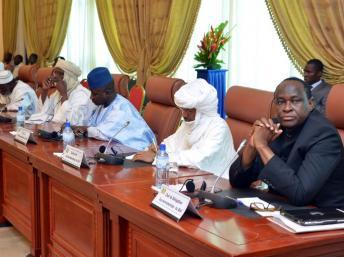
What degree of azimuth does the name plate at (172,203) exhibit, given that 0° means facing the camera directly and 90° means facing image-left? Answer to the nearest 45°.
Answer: approximately 45°

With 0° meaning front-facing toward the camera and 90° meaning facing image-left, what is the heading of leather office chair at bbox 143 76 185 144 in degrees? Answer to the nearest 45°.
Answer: approximately 45°

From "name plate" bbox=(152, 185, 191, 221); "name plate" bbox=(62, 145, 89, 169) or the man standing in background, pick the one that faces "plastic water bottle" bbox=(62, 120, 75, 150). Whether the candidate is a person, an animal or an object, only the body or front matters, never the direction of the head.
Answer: the man standing in background

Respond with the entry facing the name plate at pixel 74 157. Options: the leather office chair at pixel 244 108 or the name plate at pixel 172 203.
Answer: the leather office chair

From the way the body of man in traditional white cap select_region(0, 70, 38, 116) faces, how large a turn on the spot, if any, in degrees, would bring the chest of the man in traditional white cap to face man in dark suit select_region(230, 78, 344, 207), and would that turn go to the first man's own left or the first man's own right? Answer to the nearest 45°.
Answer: approximately 45° to the first man's own left

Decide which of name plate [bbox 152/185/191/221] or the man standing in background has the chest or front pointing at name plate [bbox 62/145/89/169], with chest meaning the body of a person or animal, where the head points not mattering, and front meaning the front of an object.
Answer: the man standing in background
